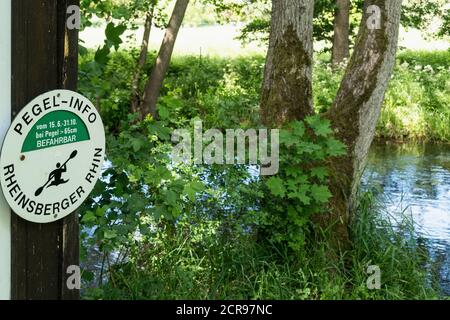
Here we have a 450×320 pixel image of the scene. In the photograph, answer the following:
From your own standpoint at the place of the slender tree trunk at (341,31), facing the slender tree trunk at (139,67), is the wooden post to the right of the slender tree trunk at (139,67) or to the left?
left

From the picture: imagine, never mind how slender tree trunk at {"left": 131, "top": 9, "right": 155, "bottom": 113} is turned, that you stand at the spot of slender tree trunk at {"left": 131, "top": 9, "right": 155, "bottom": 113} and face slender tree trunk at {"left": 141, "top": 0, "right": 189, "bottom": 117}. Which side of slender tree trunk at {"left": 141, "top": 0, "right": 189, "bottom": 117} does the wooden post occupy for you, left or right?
right

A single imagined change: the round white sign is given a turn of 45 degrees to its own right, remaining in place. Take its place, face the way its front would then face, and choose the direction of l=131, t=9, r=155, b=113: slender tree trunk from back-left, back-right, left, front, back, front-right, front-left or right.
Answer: back

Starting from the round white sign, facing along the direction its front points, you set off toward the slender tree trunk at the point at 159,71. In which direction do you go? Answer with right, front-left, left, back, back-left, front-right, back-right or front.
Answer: back-left

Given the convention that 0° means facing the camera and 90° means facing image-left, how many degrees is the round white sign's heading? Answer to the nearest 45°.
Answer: approximately 315°

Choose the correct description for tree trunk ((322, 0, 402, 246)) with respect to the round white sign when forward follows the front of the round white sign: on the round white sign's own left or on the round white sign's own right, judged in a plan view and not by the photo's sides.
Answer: on the round white sign's own left

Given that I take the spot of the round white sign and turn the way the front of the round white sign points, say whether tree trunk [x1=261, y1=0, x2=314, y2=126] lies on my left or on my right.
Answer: on my left
